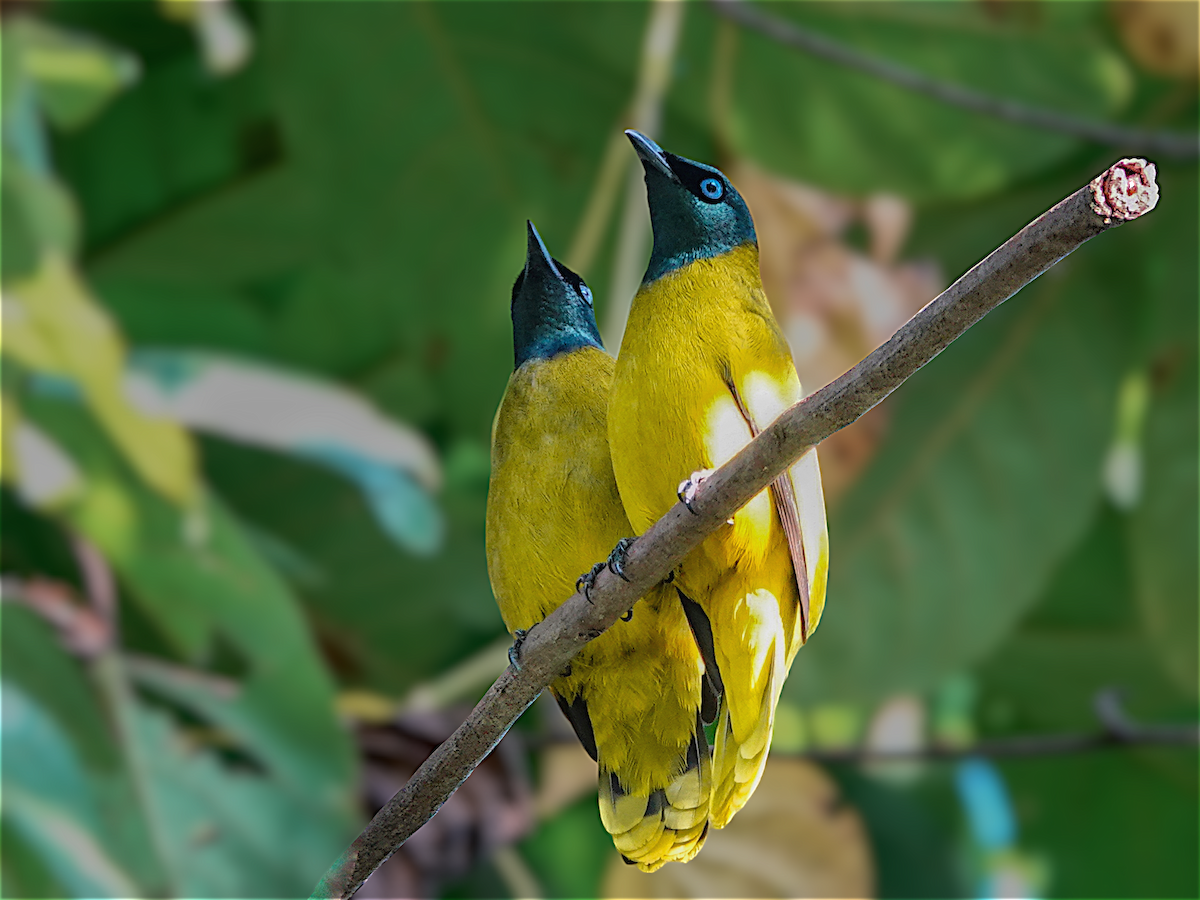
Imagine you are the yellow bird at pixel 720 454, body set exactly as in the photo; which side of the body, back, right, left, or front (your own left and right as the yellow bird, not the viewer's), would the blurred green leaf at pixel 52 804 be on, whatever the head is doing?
right

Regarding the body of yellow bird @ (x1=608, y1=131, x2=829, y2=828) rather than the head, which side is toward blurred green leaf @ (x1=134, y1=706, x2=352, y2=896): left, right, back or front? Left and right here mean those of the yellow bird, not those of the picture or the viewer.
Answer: right

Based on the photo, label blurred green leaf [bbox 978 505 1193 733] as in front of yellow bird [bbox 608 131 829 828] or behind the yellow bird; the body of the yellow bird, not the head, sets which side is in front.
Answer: behind

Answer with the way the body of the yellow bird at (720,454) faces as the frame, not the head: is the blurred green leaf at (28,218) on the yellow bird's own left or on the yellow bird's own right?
on the yellow bird's own right

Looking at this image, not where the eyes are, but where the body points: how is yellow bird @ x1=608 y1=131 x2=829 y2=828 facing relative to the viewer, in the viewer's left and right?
facing the viewer and to the left of the viewer

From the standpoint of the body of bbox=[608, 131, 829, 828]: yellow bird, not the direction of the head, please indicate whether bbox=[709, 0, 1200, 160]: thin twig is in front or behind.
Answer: behind
